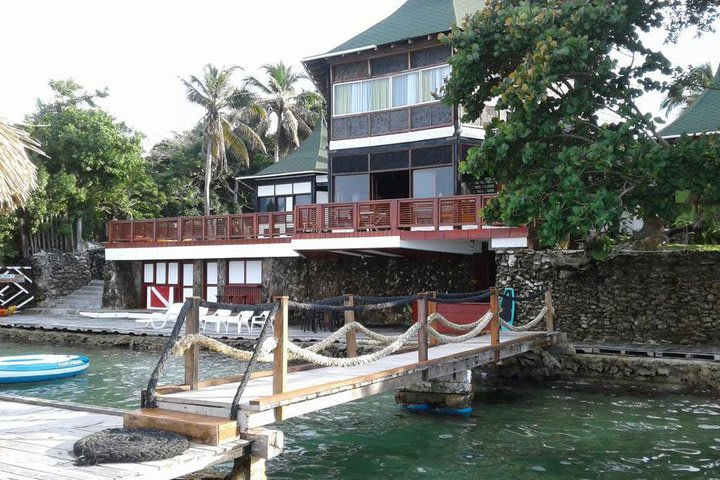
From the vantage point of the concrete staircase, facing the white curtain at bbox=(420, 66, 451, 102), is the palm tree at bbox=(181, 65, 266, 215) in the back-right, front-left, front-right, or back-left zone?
front-left

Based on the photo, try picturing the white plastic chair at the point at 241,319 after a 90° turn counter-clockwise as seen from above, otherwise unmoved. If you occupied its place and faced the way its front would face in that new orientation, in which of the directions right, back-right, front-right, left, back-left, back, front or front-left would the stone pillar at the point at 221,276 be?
back-left

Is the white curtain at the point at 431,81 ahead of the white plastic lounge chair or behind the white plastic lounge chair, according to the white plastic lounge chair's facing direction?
behind

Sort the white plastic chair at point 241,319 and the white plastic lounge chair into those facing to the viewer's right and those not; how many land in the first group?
0

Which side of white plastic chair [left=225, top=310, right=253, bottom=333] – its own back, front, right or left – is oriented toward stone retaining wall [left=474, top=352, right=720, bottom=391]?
left

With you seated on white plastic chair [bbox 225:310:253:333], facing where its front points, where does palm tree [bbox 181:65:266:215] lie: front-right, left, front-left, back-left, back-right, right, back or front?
back-right

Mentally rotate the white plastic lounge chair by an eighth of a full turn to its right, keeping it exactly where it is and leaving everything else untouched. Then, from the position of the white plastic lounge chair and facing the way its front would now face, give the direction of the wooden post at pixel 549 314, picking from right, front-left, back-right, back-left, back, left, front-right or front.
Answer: back

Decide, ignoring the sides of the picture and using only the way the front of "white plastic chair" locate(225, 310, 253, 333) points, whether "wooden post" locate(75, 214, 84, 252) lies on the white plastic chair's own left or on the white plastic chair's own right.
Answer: on the white plastic chair's own right

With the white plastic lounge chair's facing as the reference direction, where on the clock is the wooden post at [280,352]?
The wooden post is roughly at 9 o'clock from the white plastic lounge chair.

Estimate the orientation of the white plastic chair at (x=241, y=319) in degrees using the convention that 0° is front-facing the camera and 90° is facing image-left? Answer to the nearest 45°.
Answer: approximately 45°

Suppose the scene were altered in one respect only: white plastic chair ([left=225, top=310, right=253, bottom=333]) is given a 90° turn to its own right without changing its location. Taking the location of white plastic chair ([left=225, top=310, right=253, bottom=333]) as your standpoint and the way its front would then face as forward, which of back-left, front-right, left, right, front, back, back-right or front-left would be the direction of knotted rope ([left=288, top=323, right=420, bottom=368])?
back-left

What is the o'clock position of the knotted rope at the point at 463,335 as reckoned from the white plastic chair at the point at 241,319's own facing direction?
The knotted rope is roughly at 10 o'clock from the white plastic chair.

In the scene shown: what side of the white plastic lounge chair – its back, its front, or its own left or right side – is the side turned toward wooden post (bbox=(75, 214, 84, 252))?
right
